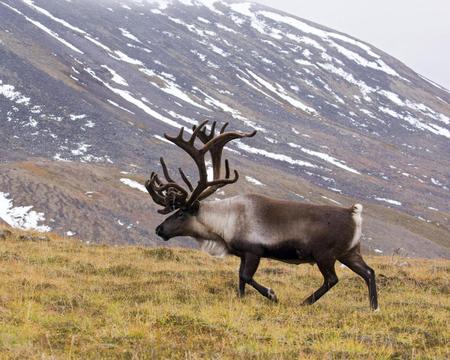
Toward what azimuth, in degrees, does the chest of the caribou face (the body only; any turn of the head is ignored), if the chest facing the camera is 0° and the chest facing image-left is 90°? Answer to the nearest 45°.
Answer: approximately 90°
